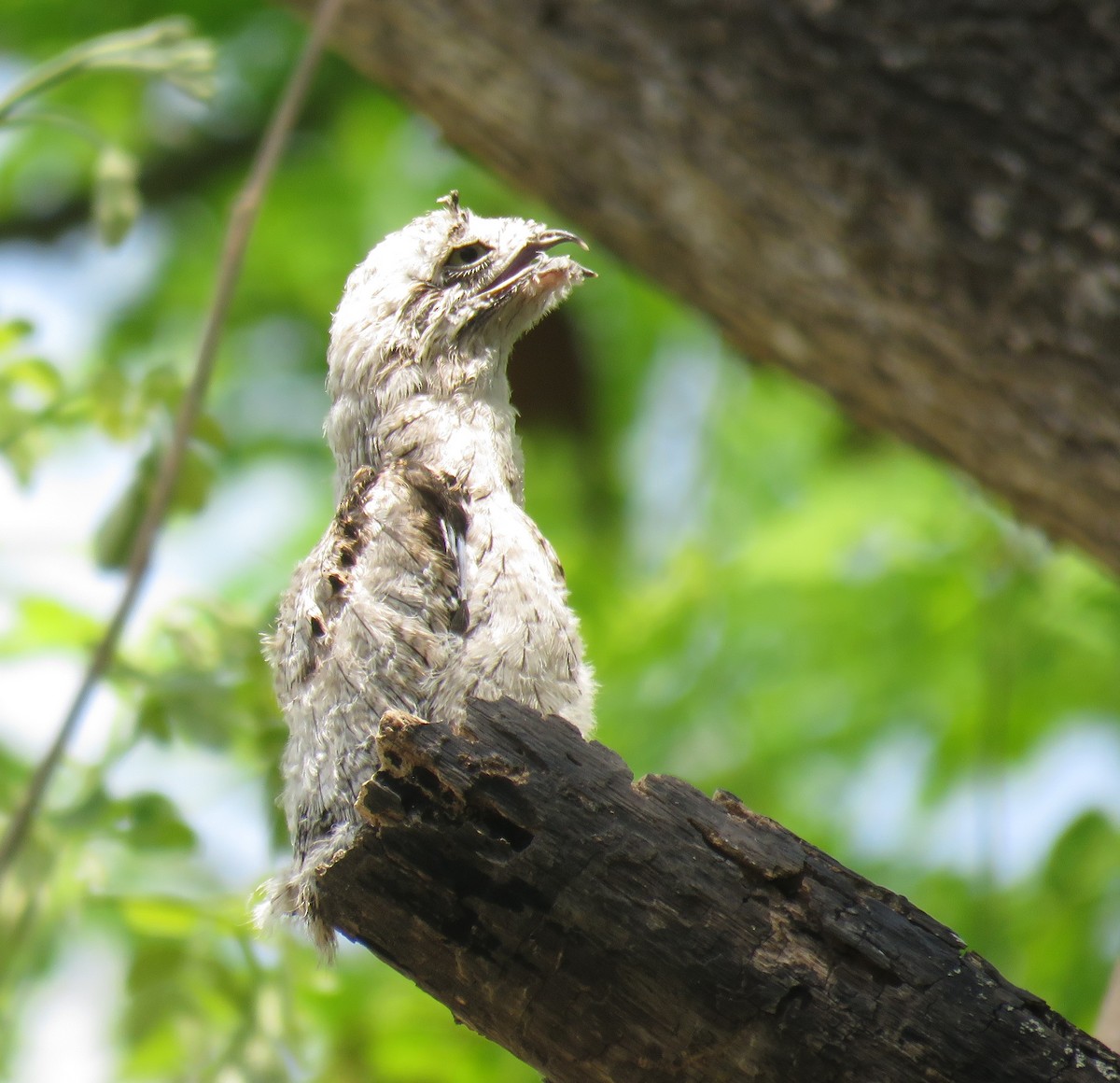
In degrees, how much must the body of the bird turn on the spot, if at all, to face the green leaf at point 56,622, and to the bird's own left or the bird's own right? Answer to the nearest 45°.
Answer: approximately 135° to the bird's own left

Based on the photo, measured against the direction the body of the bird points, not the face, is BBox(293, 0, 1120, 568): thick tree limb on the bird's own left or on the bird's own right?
on the bird's own left

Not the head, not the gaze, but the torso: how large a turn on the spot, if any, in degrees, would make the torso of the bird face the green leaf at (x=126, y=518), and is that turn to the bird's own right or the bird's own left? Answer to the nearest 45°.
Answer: approximately 135° to the bird's own left

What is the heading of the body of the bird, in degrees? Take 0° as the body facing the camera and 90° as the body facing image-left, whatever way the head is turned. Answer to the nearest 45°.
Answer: approximately 270°

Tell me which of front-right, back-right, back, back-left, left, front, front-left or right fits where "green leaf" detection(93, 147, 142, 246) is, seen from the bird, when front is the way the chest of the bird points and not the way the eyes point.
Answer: back-left
